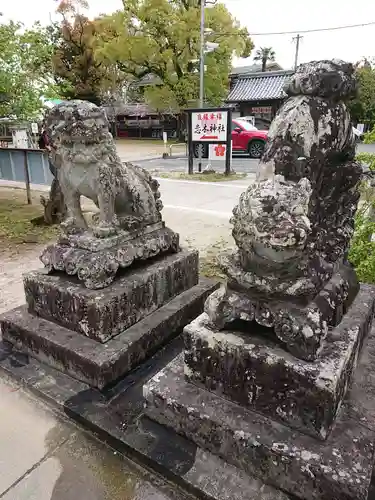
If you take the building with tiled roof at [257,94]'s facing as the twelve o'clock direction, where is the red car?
The red car is roughly at 12 o'clock from the building with tiled roof.

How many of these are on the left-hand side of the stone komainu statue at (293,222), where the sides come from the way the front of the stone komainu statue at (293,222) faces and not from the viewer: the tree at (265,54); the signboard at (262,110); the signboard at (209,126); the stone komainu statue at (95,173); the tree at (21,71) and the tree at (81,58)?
0

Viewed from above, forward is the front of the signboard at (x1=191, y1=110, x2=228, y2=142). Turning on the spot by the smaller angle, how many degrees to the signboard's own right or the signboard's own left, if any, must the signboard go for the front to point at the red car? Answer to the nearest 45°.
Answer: approximately 180°

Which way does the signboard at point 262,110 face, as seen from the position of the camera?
facing the viewer

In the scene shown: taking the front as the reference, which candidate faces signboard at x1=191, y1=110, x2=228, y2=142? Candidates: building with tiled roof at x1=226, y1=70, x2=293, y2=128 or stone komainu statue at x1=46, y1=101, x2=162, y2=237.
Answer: the building with tiled roof

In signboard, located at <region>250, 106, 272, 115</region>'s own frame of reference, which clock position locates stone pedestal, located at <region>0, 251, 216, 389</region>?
The stone pedestal is roughly at 12 o'clock from the signboard.

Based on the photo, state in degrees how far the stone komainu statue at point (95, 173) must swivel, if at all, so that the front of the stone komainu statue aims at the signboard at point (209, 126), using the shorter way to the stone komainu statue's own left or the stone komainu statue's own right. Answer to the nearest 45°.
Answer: approximately 135° to the stone komainu statue's own right

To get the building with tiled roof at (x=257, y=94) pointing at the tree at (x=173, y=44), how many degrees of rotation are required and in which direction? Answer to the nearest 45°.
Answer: approximately 45° to its right

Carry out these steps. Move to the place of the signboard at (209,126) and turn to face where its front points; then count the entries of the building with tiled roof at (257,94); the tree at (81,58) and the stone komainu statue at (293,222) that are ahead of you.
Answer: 1

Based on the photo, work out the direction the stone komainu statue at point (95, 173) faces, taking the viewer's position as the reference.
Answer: facing the viewer and to the left of the viewer

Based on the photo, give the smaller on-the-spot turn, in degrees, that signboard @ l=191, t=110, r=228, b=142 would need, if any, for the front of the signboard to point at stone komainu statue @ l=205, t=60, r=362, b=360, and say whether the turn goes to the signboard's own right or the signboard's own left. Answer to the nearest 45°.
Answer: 0° — it already faces it

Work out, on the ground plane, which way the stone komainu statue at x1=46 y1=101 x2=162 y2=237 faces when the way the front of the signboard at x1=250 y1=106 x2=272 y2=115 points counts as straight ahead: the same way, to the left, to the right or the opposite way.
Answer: the same way

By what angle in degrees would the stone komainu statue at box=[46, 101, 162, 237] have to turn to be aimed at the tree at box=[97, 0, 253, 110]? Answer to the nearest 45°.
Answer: approximately 135° to its right

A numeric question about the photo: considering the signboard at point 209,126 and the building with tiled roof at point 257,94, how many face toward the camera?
2

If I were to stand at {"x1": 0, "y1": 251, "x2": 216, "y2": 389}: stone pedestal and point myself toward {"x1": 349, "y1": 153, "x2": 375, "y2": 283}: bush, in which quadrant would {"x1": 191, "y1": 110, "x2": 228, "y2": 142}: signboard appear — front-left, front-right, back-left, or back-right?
front-left

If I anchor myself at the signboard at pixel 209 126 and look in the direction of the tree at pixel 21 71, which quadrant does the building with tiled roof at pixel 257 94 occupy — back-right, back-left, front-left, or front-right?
back-right

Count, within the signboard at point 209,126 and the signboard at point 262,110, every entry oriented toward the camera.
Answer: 2
